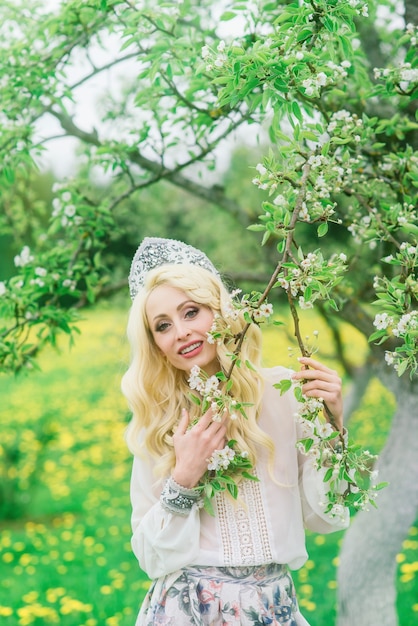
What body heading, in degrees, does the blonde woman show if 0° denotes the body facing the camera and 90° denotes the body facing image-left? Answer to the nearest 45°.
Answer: approximately 0°

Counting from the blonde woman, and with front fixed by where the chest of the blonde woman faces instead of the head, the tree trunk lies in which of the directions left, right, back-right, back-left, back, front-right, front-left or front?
back-left
